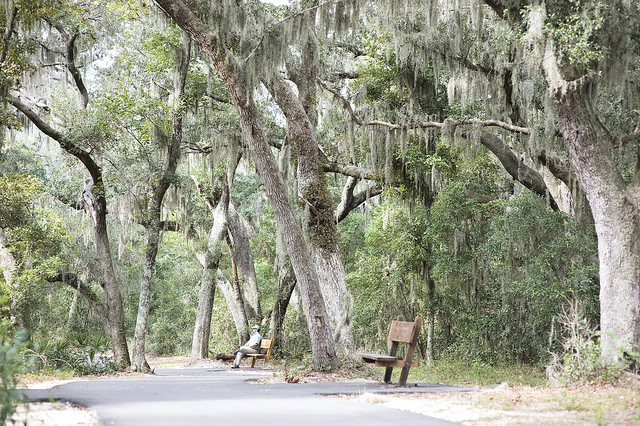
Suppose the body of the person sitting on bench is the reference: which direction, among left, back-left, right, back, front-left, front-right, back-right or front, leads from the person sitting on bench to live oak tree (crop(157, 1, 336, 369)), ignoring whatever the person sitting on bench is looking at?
left

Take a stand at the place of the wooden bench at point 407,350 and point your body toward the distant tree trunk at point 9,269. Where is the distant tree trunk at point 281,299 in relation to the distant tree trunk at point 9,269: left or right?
right

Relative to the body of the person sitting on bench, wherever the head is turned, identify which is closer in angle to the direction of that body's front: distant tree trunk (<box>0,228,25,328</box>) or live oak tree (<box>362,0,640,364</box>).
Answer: the distant tree trunk

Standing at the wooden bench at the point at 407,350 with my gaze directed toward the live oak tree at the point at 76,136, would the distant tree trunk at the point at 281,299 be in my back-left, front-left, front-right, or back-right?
front-right

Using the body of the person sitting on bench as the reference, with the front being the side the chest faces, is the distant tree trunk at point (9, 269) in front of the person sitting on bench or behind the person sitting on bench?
in front

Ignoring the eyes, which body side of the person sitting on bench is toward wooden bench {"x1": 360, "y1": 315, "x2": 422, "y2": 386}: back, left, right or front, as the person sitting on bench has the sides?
left

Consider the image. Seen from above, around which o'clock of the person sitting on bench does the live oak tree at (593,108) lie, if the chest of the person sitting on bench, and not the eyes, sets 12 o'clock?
The live oak tree is roughly at 8 o'clock from the person sitting on bench.

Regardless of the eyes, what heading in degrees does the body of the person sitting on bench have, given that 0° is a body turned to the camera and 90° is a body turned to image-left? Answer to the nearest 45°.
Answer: approximately 90°
